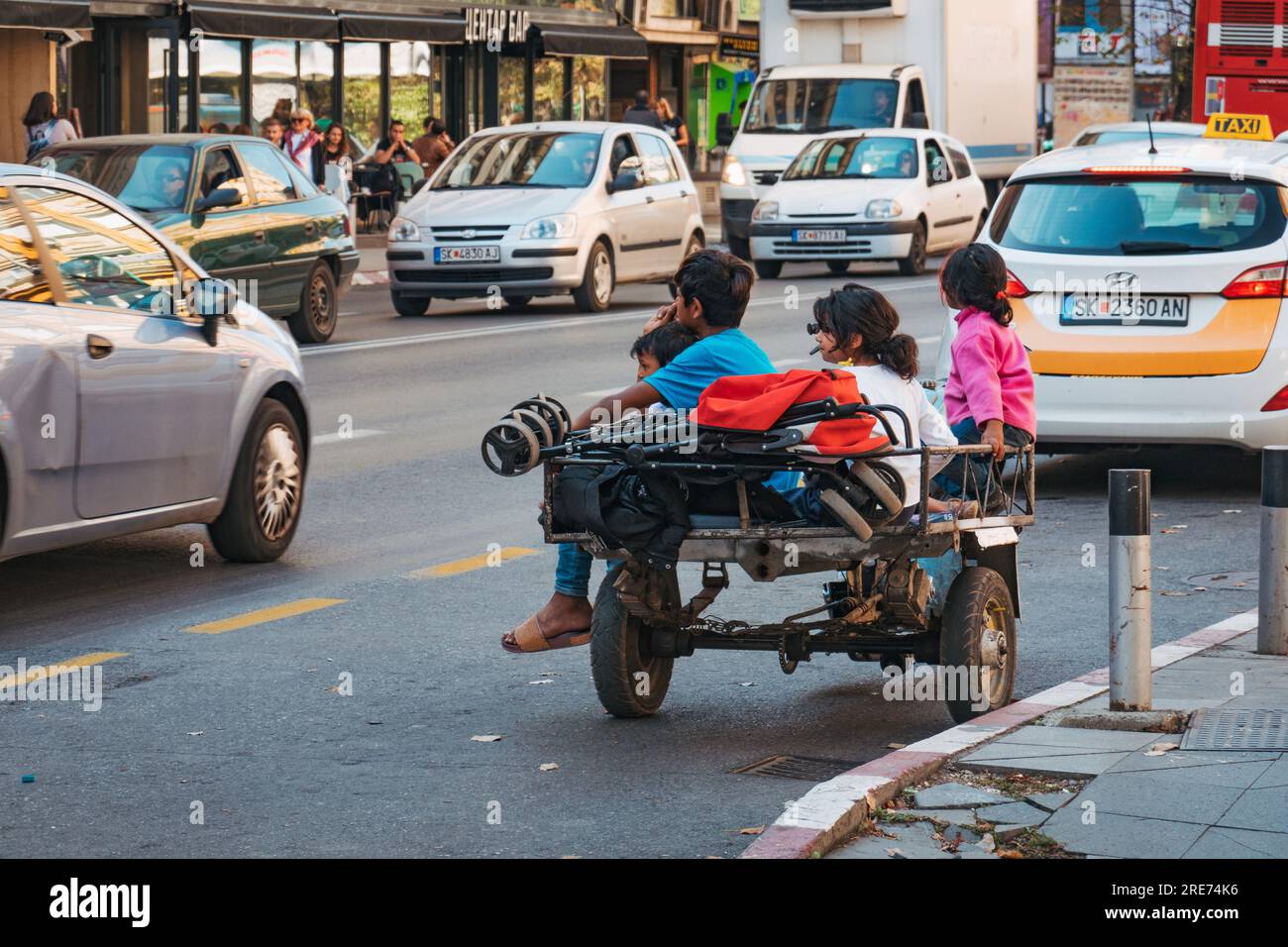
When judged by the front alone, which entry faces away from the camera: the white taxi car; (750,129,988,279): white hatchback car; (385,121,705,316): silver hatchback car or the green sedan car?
the white taxi car

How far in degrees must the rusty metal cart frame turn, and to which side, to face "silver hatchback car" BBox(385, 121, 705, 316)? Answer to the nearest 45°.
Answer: approximately 45° to its left

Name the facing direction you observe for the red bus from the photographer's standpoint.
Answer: facing away from the viewer

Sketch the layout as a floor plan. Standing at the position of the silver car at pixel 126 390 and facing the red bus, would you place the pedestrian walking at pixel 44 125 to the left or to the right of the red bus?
left

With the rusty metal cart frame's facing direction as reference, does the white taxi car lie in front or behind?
in front

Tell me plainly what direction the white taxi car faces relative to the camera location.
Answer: facing away from the viewer

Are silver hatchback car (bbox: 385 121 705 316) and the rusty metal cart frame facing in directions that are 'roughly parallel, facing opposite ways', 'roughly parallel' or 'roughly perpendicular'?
roughly parallel, facing opposite ways

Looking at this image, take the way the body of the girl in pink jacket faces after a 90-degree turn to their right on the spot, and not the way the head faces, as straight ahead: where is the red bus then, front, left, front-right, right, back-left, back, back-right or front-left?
front-left

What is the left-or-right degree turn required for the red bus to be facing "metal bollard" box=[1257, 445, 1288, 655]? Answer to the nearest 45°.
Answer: approximately 180°

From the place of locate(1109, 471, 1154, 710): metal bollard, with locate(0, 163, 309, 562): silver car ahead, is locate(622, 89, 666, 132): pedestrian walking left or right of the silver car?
right

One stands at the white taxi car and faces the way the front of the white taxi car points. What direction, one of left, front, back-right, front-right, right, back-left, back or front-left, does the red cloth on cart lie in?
back

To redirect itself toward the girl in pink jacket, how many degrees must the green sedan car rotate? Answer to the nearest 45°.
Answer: approximately 45° to its left

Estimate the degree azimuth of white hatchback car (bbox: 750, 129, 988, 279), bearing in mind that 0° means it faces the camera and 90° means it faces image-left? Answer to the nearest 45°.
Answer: approximately 45°

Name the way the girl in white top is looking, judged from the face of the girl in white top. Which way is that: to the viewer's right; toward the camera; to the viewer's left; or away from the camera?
to the viewer's left
